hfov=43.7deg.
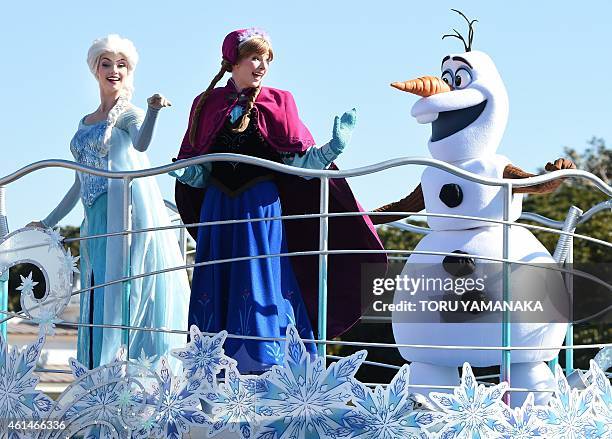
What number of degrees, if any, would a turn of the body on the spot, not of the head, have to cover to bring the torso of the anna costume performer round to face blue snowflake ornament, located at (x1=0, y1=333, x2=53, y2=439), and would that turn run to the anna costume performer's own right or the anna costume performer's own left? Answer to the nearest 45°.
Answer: approximately 90° to the anna costume performer's own right

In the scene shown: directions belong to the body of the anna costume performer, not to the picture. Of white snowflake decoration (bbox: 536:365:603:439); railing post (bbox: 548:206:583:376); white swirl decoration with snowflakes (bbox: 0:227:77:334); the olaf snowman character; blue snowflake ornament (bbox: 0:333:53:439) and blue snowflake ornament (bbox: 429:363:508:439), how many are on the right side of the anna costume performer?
2

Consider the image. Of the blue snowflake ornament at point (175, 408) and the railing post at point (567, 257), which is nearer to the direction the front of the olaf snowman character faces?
the blue snowflake ornament

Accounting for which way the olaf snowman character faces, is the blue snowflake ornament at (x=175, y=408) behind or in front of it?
in front

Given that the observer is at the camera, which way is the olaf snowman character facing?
facing the viewer and to the left of the viewer

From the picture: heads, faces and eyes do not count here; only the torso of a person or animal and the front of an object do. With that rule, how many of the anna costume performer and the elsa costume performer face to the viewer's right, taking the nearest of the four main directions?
0

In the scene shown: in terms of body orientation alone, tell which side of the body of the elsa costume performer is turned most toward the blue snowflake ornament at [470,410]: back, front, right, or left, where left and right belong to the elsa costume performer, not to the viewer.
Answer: left

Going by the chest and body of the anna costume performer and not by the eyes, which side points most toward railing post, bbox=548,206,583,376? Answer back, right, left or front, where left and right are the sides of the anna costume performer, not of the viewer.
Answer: left

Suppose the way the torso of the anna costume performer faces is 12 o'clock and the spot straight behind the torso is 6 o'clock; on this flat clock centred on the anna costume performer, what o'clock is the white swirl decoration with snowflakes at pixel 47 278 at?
The white swirl decoration with snowflakes is roughly at 3 o'clock from the anna costume performer.

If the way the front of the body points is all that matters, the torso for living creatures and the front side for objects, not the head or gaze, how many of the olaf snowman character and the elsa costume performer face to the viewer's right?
0

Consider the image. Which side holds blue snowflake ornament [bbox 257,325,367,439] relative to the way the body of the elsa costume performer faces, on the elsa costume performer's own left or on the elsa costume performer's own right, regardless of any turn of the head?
on the elsa costume performer's own left
